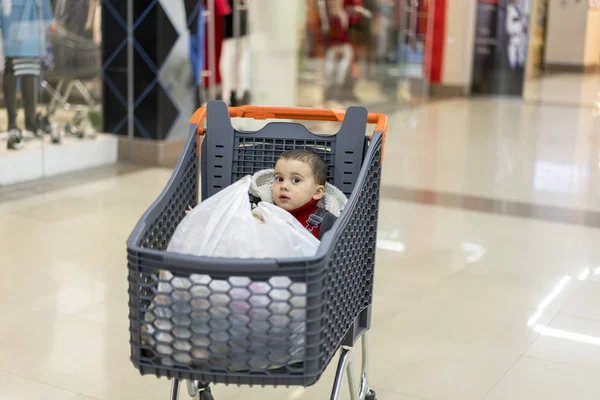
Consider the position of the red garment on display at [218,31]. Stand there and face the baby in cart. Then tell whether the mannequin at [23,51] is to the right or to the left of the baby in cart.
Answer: right

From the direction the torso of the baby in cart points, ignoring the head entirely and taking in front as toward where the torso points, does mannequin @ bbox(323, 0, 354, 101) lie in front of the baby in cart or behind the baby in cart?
behind

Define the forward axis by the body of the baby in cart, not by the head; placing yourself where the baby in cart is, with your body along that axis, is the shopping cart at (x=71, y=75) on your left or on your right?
on your right

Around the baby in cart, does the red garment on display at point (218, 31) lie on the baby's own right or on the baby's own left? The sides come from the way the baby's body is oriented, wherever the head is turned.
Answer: on the baby's own right

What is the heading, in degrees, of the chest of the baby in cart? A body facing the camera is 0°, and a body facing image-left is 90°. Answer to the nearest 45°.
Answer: approximately 45°

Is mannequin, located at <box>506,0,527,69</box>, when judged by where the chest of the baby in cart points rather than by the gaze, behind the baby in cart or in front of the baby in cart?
behind

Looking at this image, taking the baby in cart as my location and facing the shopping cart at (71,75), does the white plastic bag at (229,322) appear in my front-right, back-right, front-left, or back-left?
back-left
